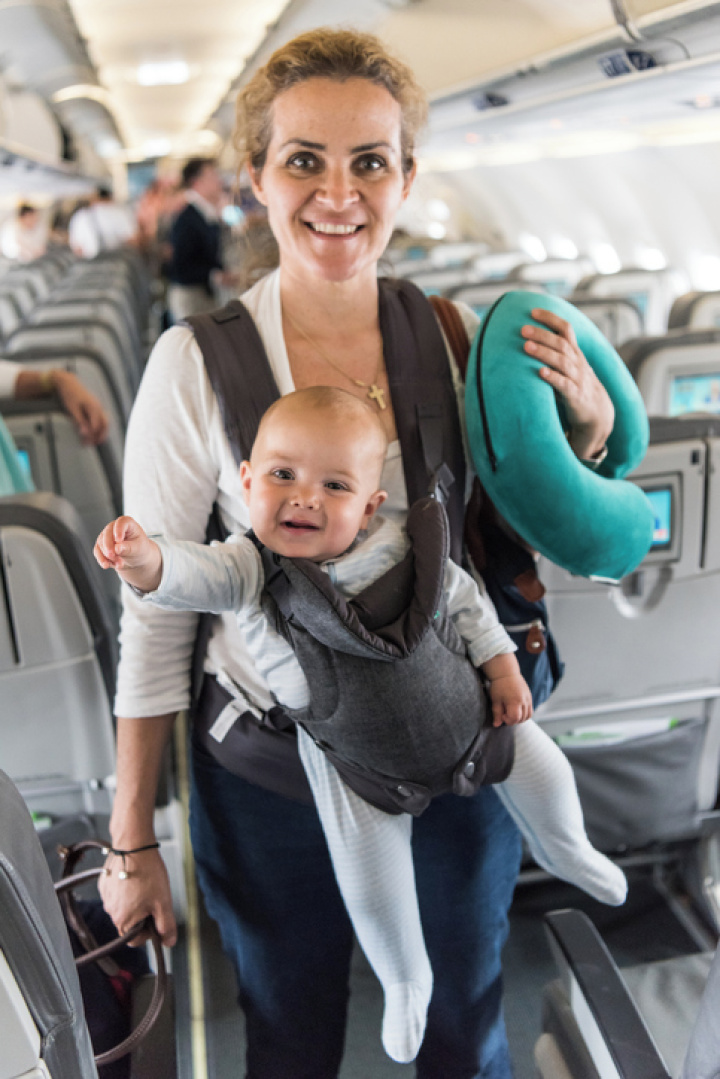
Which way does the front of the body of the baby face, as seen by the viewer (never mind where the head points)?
toward the camera

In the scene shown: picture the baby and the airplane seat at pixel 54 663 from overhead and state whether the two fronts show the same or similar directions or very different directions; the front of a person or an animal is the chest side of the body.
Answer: very different directions

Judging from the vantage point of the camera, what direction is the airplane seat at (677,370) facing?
facing away from the viewer

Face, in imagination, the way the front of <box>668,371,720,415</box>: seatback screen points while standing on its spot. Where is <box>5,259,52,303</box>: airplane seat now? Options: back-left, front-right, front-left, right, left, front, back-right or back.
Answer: back-right

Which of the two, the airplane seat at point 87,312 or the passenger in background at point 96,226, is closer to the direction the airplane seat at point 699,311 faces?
the passenger in background

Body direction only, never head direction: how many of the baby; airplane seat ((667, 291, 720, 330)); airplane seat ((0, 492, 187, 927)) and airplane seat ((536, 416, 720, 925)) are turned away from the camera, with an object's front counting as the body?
3

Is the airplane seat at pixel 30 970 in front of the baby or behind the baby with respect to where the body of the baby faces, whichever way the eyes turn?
in front

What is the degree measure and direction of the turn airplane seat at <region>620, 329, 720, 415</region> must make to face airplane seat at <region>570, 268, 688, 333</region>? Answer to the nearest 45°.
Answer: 0° — it already faces it

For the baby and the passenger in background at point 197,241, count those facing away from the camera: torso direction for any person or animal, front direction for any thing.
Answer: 0

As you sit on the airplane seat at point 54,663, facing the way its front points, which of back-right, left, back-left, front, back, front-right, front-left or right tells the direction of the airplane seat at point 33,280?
front
